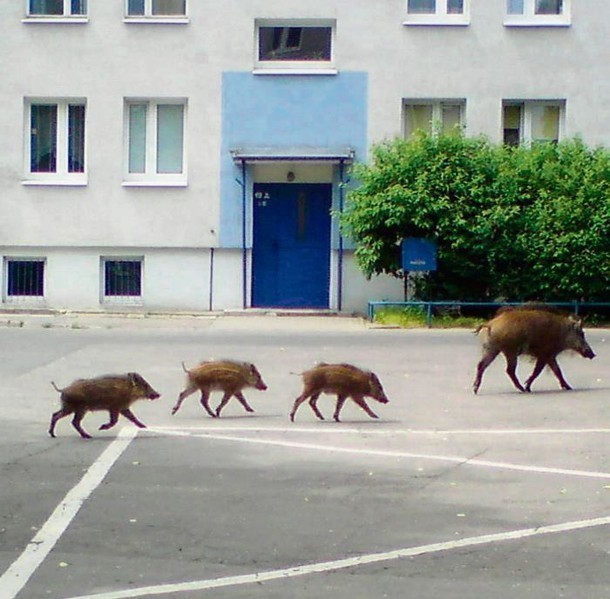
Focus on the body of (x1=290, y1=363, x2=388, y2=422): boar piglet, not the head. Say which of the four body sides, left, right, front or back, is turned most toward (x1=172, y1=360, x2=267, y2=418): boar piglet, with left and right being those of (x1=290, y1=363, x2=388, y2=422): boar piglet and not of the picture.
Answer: back

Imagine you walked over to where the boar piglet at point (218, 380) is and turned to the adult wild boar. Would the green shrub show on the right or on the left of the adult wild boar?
left

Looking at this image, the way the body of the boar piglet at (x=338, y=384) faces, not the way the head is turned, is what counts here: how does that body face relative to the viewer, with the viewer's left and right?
facing to the right of the viewer

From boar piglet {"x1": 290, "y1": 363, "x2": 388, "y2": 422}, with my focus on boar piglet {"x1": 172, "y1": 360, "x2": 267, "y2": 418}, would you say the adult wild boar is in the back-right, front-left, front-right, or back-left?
back-right

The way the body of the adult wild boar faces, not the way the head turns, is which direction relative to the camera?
to the viewer's right

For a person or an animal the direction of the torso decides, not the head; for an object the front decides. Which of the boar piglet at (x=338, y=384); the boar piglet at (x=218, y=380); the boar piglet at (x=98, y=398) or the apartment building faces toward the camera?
the apartment building

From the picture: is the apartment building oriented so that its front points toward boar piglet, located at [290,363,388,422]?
yes

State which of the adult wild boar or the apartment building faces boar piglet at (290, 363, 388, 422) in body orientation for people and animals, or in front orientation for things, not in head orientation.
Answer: the apartment building

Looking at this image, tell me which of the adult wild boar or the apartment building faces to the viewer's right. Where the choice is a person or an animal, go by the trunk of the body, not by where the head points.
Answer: the adult wild boar

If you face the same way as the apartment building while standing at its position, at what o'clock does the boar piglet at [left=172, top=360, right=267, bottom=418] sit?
The boar piglet is roughly at 12 o'clock from the apartment building.

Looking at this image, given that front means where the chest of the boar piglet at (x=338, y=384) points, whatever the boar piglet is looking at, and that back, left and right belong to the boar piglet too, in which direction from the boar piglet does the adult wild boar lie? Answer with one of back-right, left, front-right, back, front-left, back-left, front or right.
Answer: front-left

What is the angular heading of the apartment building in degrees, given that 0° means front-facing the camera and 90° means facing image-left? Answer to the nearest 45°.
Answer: approximately 0°

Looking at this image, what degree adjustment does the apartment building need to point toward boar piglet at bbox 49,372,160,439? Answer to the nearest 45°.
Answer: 0° — it already faces it

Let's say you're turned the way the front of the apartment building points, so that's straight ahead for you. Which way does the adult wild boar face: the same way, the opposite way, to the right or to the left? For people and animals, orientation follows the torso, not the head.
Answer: to the left

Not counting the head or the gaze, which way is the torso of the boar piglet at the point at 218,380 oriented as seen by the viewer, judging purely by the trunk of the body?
to the viewer's right

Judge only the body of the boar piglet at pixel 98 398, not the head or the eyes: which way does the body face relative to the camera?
to the viewer's right
